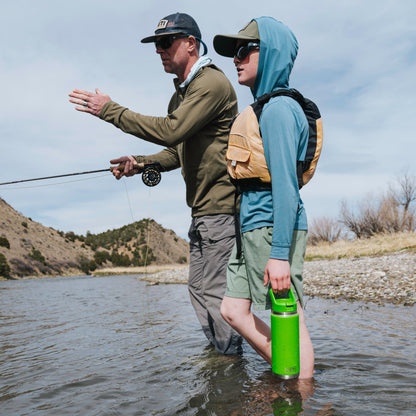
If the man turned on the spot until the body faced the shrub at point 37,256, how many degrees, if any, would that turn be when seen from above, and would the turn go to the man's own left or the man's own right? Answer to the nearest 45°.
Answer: approximately 90° to the man's own right

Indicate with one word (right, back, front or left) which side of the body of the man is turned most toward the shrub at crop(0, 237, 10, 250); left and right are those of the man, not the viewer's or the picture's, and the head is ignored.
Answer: right

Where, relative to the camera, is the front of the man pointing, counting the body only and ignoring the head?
to the viewer's left

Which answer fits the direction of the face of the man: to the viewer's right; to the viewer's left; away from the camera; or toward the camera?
to the viewer's left

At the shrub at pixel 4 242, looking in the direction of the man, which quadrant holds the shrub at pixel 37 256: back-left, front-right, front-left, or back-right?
front-left

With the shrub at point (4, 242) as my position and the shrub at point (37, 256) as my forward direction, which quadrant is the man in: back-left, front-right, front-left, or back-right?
front-right
